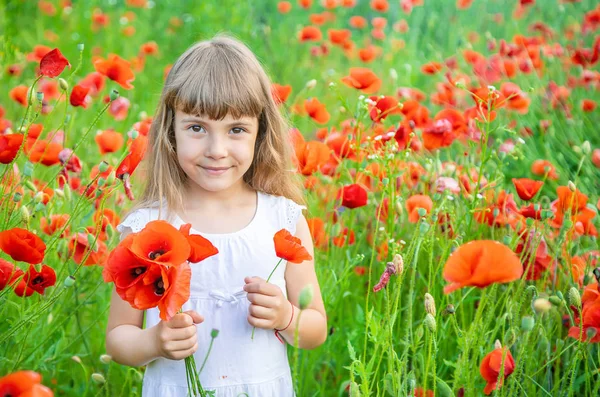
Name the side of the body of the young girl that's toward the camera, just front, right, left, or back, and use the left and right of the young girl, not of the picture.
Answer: front

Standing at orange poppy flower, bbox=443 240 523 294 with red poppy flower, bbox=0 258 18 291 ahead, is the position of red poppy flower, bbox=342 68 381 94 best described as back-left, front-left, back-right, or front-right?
front-right

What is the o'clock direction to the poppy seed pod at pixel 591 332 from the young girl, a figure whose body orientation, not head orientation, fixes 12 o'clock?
The poppy seed pod is roughly at 10 o'clock from the young girl.

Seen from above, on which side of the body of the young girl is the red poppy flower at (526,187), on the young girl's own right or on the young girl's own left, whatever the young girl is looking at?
on the young girl's own left

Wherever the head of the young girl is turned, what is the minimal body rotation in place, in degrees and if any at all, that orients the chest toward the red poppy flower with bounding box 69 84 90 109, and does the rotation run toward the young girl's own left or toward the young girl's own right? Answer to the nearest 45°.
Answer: approximately 135° to the young girl's own right

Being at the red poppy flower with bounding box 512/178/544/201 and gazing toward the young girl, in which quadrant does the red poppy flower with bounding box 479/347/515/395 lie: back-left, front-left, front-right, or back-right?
front-left

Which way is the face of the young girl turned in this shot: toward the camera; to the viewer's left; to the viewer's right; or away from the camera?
toward the camera

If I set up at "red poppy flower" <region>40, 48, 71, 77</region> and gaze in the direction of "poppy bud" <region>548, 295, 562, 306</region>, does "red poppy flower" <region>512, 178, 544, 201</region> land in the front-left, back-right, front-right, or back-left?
front-left

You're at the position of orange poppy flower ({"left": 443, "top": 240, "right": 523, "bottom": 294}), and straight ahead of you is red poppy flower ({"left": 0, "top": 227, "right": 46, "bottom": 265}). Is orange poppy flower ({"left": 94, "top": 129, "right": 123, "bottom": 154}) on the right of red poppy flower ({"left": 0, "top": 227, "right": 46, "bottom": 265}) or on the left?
right

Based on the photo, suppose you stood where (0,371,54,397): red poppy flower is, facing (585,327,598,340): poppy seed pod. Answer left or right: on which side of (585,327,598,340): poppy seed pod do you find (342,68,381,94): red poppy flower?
left

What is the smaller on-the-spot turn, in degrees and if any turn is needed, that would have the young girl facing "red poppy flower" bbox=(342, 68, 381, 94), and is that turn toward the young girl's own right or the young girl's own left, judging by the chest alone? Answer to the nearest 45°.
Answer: approximately 135° to the young girl's own left
